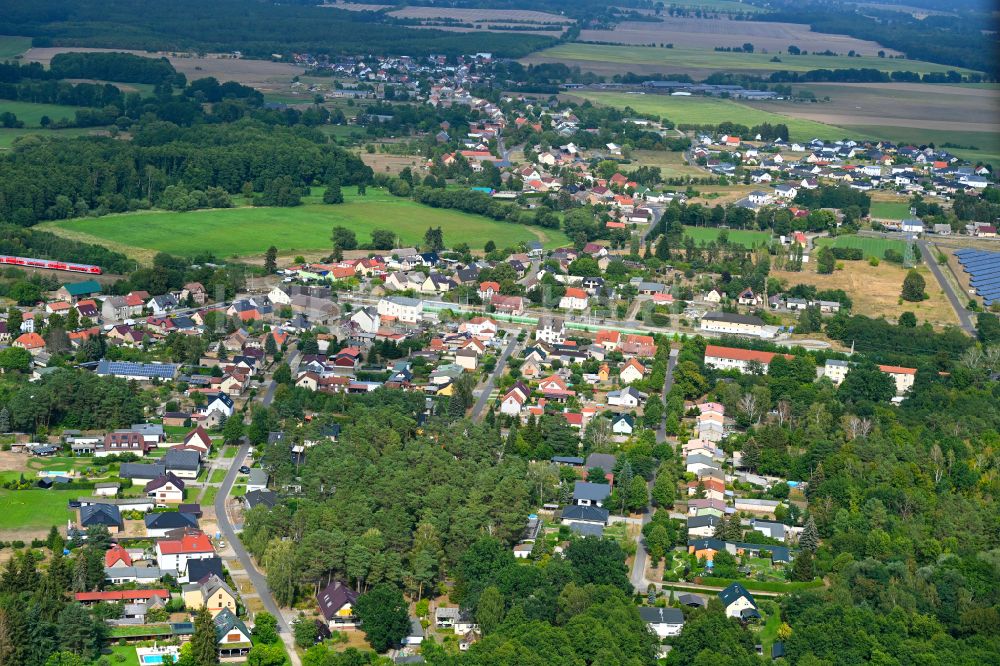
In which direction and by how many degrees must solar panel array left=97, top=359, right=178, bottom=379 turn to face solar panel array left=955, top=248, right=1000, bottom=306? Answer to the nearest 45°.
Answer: approximately 90° to its left

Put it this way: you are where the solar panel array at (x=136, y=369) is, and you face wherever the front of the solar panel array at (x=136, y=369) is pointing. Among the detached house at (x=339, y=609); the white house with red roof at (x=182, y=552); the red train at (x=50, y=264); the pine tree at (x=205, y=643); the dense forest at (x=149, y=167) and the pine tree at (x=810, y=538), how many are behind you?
2

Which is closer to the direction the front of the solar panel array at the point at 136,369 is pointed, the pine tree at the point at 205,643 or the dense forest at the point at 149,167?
the pine tree

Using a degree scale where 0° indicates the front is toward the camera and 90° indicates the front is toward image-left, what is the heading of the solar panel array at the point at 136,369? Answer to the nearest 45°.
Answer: approximately 0°

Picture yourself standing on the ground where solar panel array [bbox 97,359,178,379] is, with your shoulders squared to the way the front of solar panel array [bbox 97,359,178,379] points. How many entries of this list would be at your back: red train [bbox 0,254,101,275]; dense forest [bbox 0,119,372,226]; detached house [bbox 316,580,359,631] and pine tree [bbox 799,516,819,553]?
2

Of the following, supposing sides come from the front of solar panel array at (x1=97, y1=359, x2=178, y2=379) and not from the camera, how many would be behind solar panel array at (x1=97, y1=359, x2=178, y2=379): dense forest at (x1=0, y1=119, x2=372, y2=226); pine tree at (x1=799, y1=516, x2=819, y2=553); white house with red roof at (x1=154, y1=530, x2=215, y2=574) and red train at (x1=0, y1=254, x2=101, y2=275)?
2

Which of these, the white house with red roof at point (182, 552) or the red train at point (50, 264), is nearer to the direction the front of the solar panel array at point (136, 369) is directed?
the white house with red roof

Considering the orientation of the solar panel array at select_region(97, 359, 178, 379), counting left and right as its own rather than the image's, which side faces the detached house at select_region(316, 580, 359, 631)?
front

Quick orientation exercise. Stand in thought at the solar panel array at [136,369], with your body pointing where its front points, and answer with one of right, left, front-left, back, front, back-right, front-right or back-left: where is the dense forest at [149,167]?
back

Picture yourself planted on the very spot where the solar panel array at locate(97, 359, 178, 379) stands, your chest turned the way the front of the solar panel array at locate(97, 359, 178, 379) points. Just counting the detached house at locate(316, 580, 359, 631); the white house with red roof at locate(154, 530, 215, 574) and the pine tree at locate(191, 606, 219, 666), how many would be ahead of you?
3

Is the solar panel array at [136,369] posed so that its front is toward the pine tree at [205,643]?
yes

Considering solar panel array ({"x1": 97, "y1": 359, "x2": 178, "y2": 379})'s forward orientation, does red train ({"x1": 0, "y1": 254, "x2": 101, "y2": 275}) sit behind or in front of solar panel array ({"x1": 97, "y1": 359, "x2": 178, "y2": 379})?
behind

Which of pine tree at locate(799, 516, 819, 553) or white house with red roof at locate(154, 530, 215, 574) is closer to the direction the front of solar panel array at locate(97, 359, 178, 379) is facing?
the white house with red roof

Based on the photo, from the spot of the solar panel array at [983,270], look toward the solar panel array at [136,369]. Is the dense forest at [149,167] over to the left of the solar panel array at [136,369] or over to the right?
right

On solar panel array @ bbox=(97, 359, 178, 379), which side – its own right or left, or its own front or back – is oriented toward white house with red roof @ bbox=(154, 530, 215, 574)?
front

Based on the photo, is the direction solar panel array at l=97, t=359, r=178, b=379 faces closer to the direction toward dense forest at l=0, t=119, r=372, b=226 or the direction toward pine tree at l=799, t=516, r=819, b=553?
the pine tree

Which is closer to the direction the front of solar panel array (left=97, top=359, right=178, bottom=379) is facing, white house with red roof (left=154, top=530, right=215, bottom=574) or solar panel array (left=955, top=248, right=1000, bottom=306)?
the white house with red roof
